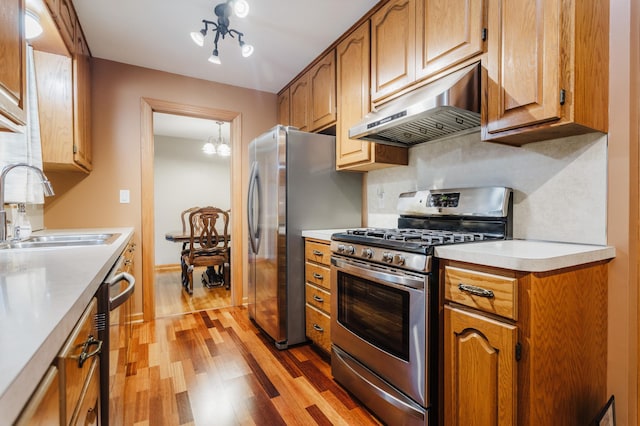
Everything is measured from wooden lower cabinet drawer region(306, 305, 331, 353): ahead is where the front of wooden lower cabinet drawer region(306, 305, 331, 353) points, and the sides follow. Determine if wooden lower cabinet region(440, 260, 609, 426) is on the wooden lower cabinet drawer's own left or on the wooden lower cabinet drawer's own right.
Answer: on the wooden lower cabinet drawer's own left

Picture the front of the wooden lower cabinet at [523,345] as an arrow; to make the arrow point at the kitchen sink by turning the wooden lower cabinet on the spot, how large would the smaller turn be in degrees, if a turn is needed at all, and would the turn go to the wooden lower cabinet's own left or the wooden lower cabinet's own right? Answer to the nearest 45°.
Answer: approximately 45° to the wooden lower cabinet's own right

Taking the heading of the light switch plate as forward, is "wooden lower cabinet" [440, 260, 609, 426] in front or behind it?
in front

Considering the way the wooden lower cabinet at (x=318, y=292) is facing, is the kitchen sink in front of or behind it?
in front

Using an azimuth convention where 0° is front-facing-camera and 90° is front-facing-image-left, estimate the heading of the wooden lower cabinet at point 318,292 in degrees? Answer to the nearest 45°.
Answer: approximately 45°

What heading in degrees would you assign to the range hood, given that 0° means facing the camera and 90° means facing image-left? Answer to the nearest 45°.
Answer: approximately 45°

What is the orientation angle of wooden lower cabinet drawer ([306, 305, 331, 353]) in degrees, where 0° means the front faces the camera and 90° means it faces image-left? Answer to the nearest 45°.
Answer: approximately 45°

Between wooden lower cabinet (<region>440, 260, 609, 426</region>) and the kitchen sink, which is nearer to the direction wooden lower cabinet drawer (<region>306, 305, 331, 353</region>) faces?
the kitchen sink
